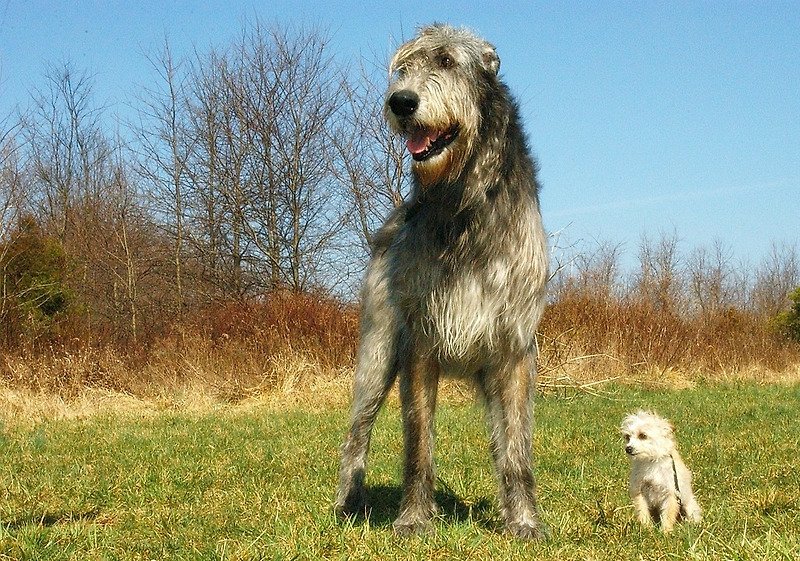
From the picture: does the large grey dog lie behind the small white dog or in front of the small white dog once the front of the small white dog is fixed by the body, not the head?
in front

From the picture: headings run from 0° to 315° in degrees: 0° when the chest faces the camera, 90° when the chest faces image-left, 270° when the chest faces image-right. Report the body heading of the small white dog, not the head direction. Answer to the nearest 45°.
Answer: approximately 45°
